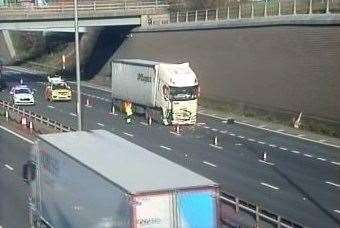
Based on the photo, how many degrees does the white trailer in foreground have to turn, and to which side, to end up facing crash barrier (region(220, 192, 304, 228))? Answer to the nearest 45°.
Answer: approximately 90° to its right

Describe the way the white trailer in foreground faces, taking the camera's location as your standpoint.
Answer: facing away from the viewer and to the left of the viewer
